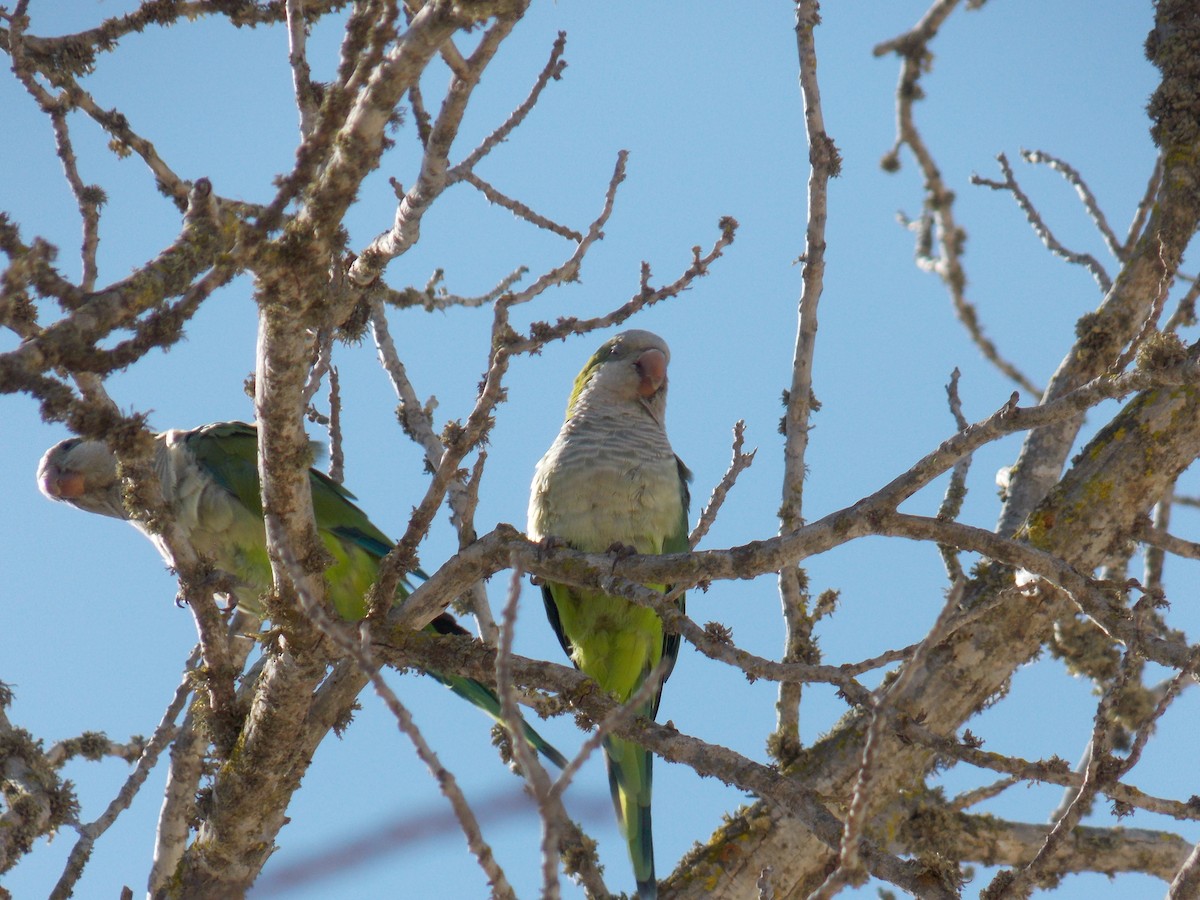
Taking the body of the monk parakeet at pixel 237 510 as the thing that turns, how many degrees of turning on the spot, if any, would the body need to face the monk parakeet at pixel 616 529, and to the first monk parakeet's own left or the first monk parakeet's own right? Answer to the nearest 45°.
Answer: approximately 180°

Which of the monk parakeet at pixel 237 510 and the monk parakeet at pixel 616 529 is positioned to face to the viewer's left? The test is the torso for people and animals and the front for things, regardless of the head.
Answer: the monk parakeet at pixel 237 510

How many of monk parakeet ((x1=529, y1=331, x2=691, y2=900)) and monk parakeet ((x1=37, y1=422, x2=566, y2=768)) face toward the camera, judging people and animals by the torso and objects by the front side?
1

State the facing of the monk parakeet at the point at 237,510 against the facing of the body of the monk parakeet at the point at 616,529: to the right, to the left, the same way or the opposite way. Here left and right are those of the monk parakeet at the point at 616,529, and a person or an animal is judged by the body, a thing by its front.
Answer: to the right

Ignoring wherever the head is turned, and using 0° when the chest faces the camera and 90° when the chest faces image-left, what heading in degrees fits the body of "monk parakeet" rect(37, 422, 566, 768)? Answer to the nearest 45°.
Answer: approximately 90°

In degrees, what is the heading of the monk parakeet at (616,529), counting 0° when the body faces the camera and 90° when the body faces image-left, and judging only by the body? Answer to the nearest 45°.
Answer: approximately 0°

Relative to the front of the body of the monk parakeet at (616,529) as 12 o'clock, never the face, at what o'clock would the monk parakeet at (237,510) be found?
the monk parakeet at (237,510) is roughly at 2 o'clock from the monk parakeet at (616,529).
